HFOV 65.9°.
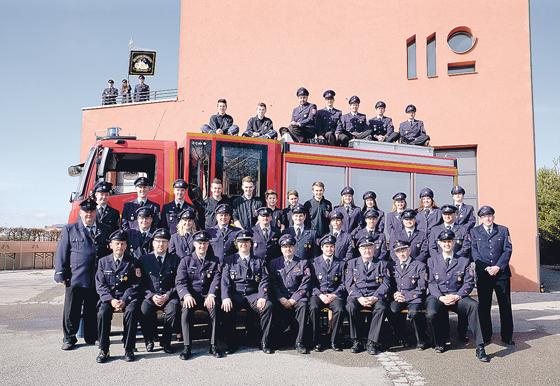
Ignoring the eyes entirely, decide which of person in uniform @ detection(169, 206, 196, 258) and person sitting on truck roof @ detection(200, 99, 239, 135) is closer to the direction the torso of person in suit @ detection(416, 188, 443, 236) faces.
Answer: the person in uniform

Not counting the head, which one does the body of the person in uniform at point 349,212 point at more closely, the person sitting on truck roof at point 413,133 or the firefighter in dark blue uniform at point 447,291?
the firefighter in dark blue uniform

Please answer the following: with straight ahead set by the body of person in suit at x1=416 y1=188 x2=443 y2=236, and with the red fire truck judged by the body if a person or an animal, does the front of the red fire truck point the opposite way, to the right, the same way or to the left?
to the right

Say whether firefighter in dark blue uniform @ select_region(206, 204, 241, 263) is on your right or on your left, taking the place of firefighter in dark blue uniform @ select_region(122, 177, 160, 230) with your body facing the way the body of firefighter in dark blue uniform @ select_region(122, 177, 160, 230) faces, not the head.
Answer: on your left

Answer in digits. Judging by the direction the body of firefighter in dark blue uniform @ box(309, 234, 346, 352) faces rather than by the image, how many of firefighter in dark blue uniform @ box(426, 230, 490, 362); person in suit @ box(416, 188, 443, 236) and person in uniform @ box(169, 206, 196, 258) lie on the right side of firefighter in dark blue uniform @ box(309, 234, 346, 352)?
1

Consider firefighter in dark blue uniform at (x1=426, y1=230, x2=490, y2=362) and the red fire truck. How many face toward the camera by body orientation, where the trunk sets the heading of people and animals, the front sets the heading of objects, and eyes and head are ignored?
1

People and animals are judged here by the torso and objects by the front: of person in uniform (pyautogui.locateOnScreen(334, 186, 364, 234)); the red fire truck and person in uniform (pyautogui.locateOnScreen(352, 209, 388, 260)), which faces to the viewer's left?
the red fire truck

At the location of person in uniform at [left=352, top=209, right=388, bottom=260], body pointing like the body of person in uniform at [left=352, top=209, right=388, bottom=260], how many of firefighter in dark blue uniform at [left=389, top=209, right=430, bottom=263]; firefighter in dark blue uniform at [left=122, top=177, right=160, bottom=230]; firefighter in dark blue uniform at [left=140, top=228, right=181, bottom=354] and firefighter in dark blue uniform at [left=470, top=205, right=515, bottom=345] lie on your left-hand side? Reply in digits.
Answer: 2
